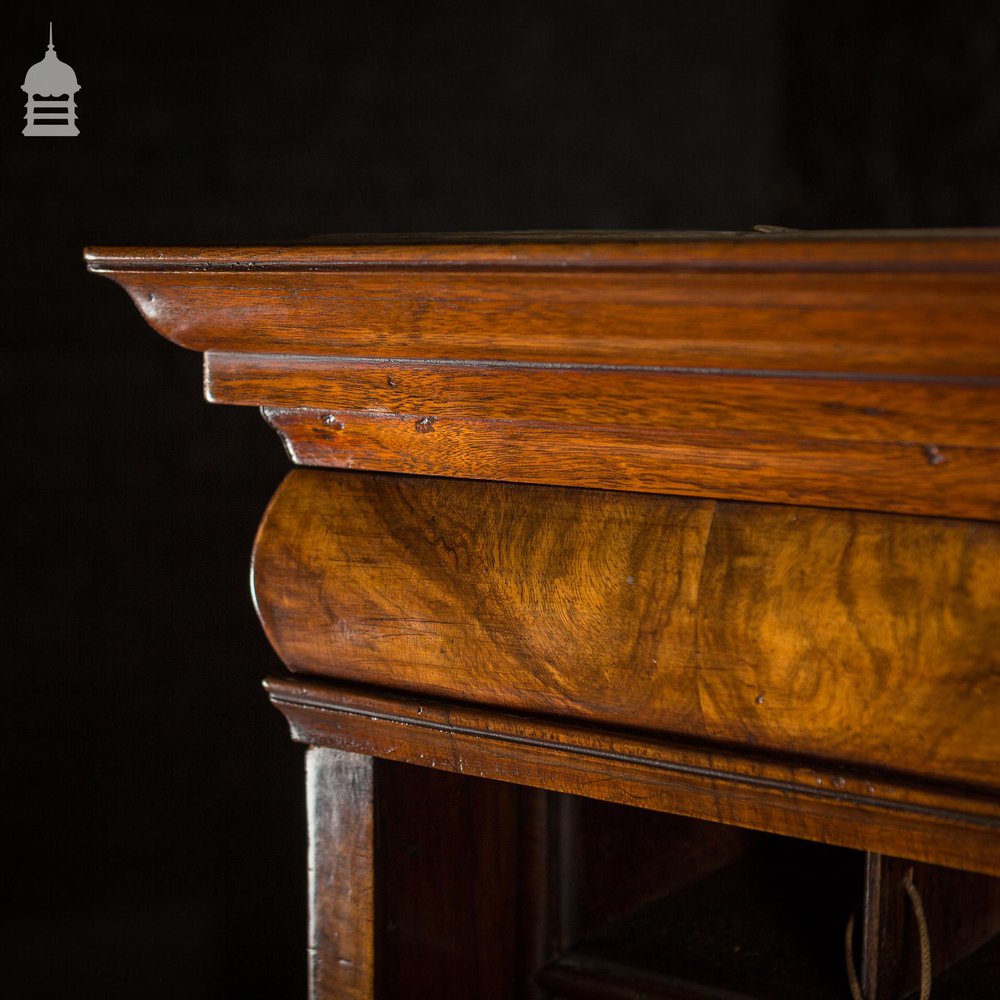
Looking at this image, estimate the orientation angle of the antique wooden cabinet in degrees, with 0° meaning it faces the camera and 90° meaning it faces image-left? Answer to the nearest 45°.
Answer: approximately 45°
